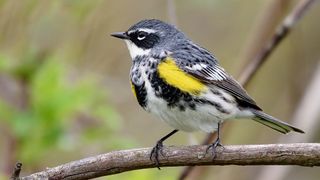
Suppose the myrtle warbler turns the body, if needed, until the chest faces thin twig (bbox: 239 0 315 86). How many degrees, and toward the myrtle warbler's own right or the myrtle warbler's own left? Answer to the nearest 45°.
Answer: approximately 135° to the myrtle warbler's own right

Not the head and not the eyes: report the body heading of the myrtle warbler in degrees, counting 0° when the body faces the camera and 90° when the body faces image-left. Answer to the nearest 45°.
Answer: approximately 90°

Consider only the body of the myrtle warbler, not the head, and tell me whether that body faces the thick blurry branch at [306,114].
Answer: no
